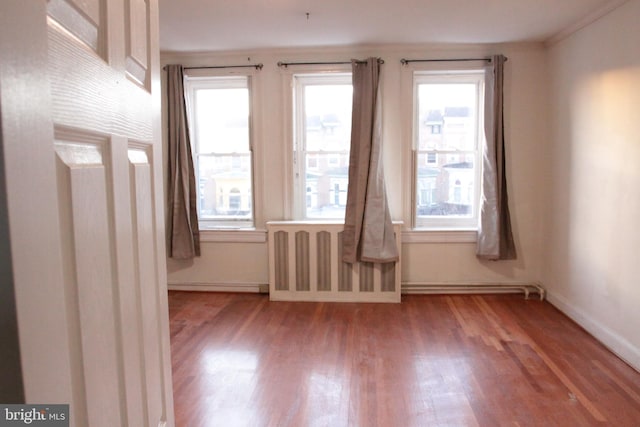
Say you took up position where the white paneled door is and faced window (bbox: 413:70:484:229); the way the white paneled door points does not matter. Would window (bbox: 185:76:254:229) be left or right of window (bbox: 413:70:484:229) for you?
left

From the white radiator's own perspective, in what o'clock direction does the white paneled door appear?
The white paneled door is roughly at 12 o'clock from the white radiator.

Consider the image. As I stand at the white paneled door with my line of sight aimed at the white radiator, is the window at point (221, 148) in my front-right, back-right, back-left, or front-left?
front-left

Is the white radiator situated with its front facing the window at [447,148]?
no

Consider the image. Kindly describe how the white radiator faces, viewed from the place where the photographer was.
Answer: facing the viewer

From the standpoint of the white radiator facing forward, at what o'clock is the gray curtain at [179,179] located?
The gray curtain is roughly at 3 o'clock from the white radiator.

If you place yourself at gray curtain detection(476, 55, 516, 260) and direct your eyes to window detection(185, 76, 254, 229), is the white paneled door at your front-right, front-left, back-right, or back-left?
front-left

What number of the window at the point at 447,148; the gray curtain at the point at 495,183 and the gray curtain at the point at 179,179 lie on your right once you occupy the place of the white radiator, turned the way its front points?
1

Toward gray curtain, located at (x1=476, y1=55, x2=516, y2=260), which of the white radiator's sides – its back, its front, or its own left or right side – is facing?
left
